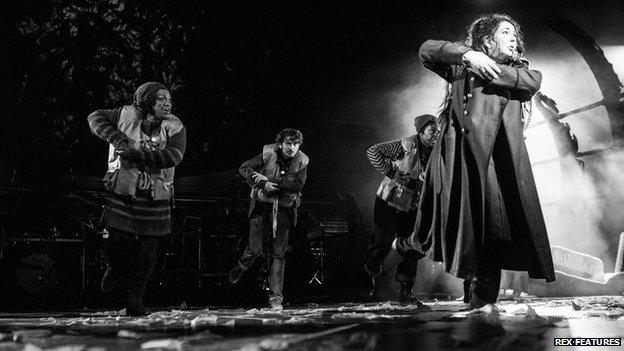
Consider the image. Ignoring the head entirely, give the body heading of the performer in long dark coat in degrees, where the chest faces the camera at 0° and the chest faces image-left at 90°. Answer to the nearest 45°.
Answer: approximately 0°

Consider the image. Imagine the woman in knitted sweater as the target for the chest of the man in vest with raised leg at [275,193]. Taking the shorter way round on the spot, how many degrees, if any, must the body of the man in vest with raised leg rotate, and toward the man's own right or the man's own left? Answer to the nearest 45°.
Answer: approximately 45° to the man's own right

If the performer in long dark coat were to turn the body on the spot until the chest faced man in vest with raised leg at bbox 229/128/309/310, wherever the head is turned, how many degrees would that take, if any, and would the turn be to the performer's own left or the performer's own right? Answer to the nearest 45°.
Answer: approximately 135° to the performer's own right

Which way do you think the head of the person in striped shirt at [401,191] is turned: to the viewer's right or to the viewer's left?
to the viewer's right

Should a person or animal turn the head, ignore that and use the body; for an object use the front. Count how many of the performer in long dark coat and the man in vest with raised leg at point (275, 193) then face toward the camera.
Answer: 2

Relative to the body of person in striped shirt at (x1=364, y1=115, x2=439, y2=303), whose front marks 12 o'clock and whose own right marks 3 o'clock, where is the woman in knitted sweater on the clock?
The woman in knitted sweater is roughly at 3 o'clock from the person in striped shirt.

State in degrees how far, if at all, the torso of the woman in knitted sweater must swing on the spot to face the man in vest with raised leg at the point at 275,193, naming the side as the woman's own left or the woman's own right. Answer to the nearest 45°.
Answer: approximately 90° to the woman's own left

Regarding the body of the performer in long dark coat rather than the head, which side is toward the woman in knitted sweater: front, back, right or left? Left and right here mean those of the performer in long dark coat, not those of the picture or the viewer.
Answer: right

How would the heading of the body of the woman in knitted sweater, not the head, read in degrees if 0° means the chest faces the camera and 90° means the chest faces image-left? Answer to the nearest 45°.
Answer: approximately 315°
